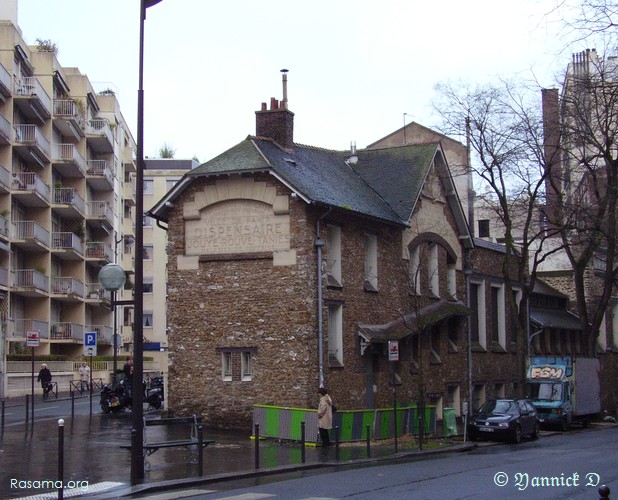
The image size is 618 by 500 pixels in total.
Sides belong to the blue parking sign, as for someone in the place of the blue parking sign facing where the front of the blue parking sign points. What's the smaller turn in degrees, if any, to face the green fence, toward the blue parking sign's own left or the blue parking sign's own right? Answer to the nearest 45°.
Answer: approximately 45° to the blue parking sign's own left

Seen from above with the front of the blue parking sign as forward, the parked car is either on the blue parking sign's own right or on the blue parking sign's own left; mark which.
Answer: on the blue parking sign's own left

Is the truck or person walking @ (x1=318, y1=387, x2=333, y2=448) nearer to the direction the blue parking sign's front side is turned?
the person walking

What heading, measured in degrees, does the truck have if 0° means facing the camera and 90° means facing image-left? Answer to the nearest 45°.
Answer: approximately 45°
